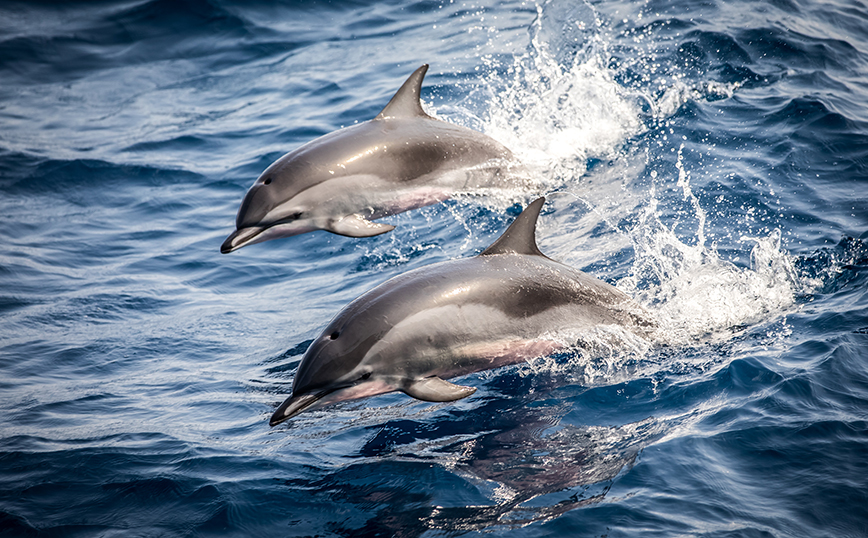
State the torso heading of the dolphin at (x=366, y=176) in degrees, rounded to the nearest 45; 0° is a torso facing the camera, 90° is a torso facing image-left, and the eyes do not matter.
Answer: approximately 90°

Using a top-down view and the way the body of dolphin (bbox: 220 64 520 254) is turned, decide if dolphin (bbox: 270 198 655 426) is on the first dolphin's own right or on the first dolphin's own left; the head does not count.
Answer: on the first dolphin's own left
